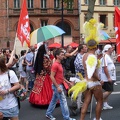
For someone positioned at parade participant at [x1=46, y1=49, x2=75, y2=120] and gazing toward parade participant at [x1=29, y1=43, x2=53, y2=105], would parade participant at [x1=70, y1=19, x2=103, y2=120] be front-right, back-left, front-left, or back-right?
back-right

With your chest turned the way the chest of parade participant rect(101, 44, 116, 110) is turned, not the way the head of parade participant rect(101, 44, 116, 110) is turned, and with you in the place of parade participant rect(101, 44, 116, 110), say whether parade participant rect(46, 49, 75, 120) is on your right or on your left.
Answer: on your right
